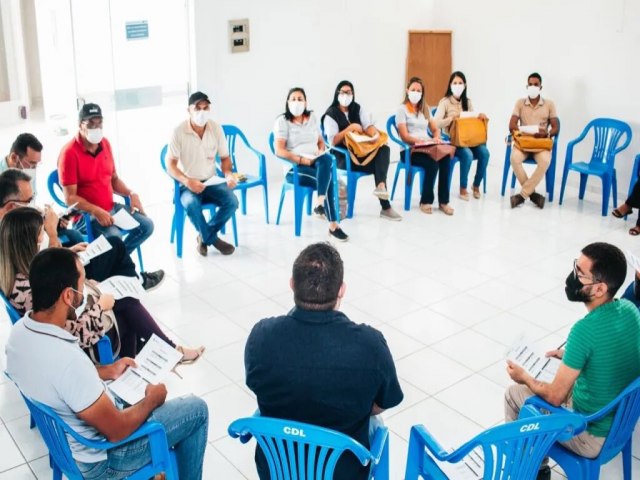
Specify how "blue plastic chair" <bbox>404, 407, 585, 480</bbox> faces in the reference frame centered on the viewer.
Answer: facing away from the viewer and to the left of the viewer

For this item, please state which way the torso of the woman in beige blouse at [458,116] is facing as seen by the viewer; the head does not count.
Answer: toward the camera

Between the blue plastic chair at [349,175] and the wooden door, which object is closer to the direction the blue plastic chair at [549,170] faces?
the blue plastic chair

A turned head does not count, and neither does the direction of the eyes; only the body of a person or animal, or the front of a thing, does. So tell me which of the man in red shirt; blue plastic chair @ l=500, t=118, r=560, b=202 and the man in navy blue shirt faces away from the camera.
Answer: the man in navy blue shirt

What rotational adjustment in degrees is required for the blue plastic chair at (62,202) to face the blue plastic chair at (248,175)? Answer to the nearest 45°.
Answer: approximately 90° to its left

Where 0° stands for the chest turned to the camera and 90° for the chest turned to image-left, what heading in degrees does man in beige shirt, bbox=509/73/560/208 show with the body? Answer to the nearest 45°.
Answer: approximately 0°

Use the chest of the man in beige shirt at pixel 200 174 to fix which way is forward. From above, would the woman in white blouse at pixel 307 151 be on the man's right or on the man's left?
on the man's left

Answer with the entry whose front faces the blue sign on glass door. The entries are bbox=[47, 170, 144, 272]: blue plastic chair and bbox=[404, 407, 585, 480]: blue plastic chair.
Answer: bbox=[404, 407, 585, 480]: blue plastic chair

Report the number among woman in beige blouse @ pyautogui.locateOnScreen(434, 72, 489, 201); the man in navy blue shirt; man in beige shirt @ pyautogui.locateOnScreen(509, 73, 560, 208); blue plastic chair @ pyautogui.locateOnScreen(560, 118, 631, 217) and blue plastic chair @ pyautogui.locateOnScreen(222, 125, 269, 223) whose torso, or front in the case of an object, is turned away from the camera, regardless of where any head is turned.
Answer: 1

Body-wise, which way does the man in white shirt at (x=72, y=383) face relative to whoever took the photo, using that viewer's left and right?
facing away from the viewer and to the right of the viewer

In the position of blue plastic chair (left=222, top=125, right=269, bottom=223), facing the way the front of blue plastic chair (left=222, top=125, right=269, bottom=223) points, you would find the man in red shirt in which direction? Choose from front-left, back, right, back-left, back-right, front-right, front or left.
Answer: right

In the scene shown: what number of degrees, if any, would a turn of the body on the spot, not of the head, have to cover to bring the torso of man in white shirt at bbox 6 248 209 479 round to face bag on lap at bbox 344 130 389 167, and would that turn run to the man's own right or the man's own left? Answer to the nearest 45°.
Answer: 0° — they already face it

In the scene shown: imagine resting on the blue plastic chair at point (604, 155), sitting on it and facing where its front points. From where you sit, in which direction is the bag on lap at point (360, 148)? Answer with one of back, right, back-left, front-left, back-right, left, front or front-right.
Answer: front

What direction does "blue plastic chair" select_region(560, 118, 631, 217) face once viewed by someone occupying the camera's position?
facing the viewer and to the left of the viewer

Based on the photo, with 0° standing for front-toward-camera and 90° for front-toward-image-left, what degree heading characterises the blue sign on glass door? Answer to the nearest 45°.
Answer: approximately 0°

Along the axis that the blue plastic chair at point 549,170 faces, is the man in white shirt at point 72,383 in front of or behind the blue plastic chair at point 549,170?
in front

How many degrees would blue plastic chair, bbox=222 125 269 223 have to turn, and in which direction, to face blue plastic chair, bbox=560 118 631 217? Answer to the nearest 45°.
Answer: approximately 45° to its left

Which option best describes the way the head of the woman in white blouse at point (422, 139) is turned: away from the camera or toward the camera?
toward the camera

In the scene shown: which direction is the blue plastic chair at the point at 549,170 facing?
toward the camera

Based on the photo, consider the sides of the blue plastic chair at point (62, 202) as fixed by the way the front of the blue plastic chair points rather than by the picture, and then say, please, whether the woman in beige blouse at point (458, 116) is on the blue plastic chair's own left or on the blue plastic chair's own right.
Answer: on the blue plastic chair's own left

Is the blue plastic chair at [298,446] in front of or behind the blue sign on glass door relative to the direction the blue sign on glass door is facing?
in front
